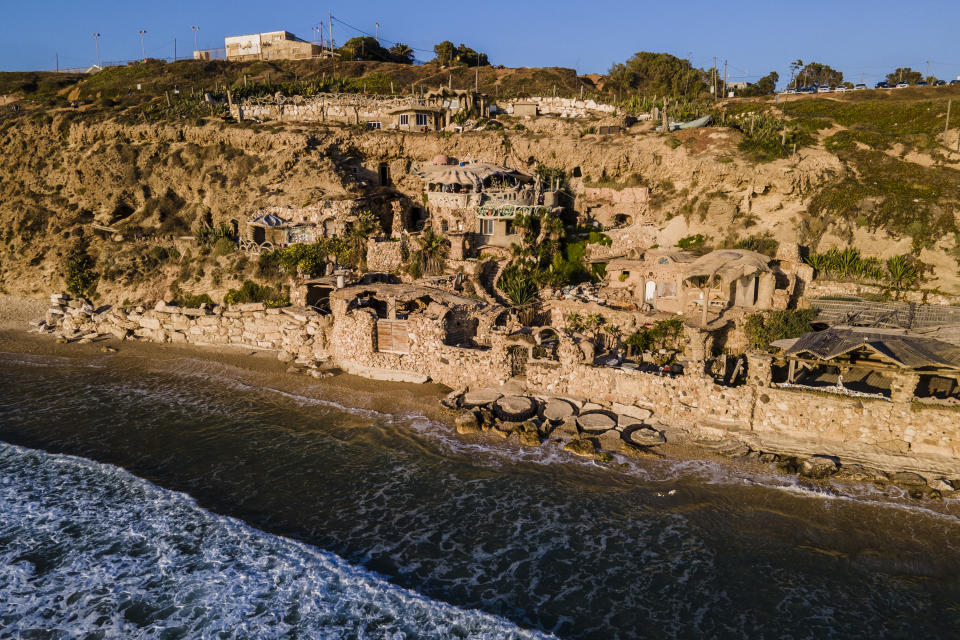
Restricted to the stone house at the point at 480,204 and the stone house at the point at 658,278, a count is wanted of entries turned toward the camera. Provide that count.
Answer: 2

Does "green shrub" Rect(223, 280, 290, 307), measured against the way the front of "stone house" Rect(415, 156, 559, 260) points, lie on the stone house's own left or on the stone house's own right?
on the stone house's own right

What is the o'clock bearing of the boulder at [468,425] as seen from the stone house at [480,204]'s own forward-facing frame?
The boulder is roughly at 12 o'clock from the stone house.

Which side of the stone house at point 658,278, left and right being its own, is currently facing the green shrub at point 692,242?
back

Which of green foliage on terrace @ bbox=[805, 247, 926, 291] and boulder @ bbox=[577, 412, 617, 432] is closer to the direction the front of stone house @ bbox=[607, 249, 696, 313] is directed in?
the boulder

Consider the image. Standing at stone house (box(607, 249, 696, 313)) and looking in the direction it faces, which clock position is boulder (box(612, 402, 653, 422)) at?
The boulder is roughly at 12 o'clock from the stone house.

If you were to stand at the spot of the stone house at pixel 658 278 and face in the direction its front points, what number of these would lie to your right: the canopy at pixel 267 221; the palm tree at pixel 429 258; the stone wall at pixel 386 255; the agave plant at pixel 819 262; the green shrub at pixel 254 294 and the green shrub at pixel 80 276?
5

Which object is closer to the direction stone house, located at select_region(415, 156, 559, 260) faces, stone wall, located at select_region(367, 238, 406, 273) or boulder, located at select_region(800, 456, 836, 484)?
the boulder

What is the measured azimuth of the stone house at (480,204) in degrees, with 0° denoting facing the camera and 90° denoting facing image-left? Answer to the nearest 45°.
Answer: approximately 0°
